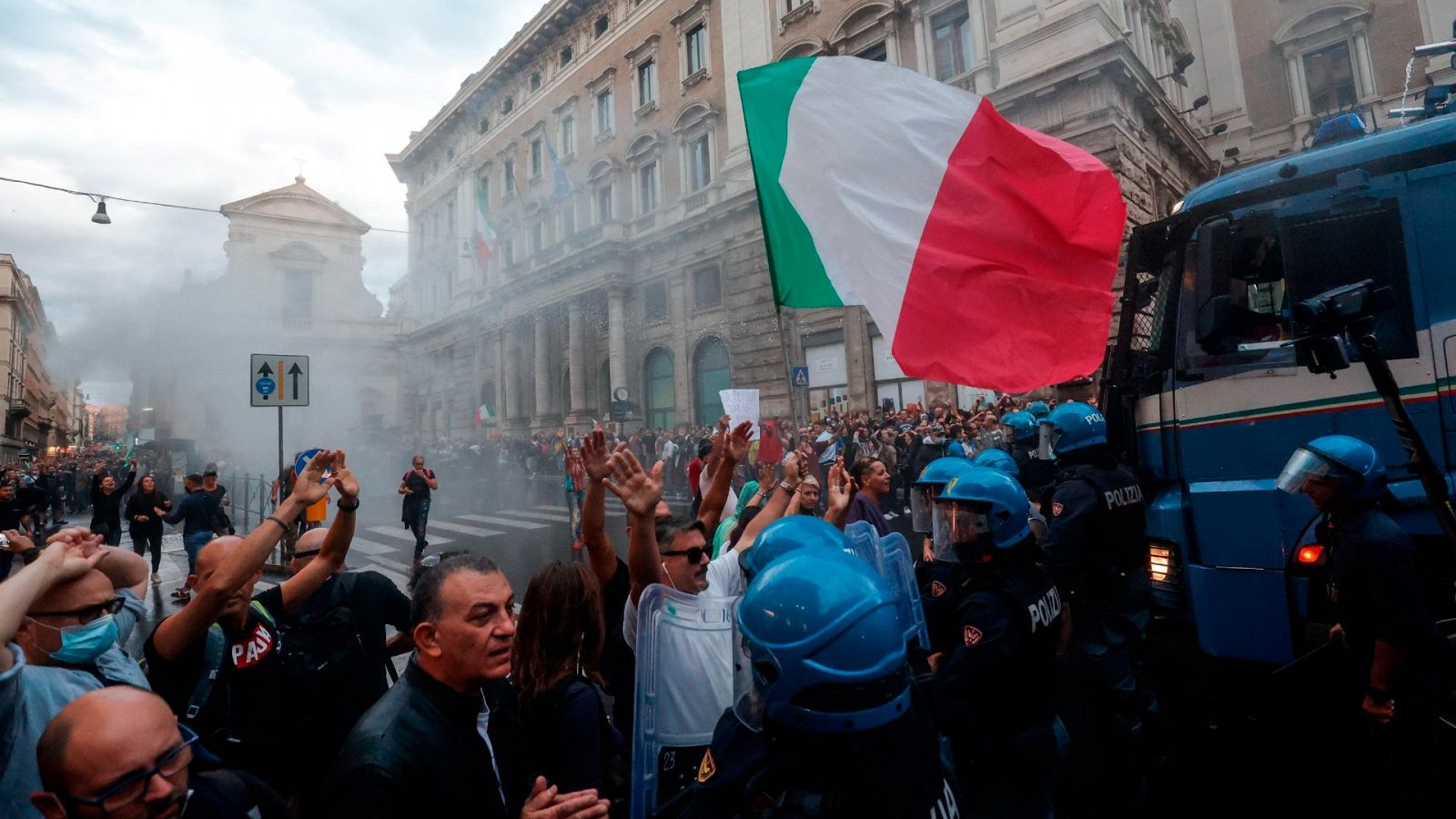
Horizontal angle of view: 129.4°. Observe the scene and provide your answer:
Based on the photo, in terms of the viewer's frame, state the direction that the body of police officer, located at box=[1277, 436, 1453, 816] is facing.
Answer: to the viewer's left

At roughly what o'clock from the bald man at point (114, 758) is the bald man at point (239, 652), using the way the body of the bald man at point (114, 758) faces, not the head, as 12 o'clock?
the bald man at point (239, 652) is roughly at 8 o'clock from the bald man at point (114, 758).

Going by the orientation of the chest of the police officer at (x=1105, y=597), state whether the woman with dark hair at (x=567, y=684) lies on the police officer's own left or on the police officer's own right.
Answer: on the police officer's own left

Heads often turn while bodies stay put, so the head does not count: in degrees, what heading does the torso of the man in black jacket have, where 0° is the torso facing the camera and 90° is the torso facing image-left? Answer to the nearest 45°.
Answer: approximately 315°

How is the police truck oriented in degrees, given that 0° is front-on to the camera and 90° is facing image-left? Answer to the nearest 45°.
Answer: approximately 90°

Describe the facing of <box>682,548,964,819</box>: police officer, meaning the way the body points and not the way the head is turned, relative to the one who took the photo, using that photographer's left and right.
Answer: facing away from the viewer and to the left of the viewer

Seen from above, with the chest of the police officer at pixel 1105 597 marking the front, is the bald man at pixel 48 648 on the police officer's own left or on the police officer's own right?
on the police officer's own left
